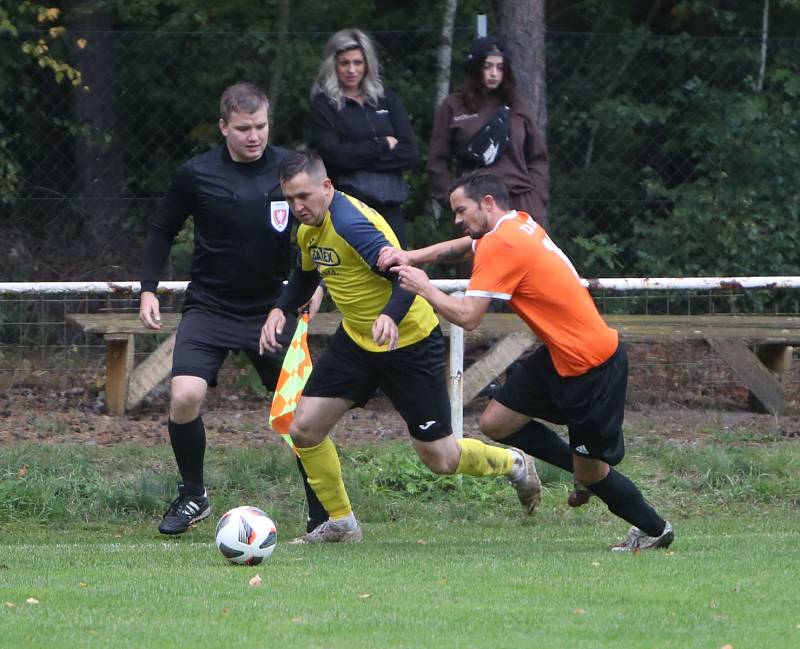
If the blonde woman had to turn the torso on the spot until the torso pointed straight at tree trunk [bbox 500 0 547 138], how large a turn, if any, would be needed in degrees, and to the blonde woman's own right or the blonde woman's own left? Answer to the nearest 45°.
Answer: approximately 135° to the blonde woman's own left

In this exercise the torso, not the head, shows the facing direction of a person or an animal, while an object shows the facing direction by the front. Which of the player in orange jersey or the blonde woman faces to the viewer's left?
the player in orange jersey

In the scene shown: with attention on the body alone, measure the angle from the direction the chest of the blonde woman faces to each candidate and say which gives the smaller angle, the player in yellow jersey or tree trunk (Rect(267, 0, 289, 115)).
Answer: the player in yellow jersey

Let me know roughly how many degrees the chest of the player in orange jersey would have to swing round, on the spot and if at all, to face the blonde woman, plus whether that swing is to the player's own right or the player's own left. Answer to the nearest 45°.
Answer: approximately 45° to the player's own right

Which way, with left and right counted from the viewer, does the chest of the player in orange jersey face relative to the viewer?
facing to the left of the viewer

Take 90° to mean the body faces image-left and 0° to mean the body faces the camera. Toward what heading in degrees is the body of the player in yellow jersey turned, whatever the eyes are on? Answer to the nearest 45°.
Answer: approximately 45°

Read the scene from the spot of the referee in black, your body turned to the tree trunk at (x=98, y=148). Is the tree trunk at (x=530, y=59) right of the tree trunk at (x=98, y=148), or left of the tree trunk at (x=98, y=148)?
right

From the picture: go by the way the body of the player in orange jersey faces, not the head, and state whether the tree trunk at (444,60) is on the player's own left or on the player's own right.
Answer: on the player's own right

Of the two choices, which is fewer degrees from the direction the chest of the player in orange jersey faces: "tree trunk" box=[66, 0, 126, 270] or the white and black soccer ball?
the white and black soccer ball

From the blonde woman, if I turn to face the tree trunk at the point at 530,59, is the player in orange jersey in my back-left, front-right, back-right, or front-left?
back-right

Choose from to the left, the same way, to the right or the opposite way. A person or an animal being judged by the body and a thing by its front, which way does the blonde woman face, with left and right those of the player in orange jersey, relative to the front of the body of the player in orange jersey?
to the left

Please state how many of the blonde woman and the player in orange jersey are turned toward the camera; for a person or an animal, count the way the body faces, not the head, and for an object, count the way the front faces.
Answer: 1
